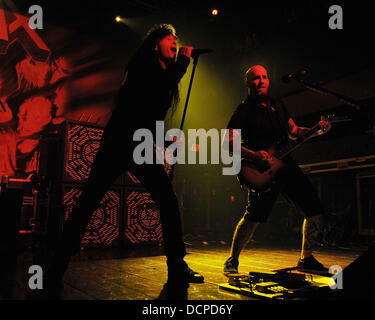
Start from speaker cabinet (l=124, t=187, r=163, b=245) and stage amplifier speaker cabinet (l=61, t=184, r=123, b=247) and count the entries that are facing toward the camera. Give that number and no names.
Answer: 2

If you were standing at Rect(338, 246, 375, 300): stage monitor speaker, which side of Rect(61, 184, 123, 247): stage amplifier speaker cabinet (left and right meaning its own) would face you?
front

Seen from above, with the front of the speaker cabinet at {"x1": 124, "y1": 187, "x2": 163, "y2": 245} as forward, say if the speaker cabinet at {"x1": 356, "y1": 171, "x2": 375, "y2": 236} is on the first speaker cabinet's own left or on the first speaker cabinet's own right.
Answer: on the first speaker cabinet's own left

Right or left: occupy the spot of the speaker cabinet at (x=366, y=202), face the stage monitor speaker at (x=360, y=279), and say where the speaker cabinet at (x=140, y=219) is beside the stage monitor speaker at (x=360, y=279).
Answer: right

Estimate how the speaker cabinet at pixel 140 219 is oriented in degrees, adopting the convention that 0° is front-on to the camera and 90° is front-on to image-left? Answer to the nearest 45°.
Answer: approximately 0°

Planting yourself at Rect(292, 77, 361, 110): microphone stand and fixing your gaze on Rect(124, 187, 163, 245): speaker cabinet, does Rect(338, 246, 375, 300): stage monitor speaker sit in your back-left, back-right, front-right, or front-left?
back-left

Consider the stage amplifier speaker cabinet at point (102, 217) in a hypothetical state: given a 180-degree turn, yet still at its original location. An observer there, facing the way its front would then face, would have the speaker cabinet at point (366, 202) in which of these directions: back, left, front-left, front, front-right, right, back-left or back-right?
right
